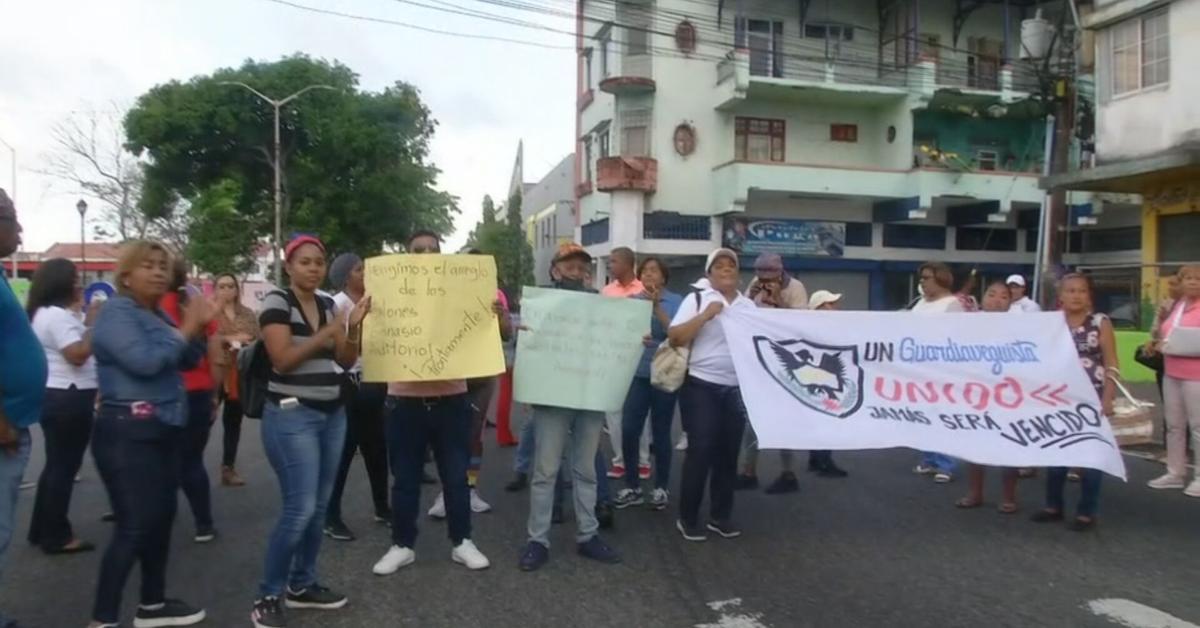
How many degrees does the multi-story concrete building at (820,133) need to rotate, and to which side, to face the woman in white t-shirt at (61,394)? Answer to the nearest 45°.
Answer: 0° — it already faces them

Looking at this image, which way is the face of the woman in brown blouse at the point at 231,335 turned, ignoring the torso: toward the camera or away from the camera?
toward the camera

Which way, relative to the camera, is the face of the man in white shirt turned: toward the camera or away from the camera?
toward the camera

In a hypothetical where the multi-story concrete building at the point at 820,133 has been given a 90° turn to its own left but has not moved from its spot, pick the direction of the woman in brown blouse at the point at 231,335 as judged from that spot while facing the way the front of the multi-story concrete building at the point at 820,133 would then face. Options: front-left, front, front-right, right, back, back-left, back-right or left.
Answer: right

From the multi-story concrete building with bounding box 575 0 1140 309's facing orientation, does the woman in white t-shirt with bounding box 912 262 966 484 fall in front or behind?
in front

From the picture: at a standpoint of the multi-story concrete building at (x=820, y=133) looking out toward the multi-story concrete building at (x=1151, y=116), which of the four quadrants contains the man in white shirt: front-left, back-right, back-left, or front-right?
front-right

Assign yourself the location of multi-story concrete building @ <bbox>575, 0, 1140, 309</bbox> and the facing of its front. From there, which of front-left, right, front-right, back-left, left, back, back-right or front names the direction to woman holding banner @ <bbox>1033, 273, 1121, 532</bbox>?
front

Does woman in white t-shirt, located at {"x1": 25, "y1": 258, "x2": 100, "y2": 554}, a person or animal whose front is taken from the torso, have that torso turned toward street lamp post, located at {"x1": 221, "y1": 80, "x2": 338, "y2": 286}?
no

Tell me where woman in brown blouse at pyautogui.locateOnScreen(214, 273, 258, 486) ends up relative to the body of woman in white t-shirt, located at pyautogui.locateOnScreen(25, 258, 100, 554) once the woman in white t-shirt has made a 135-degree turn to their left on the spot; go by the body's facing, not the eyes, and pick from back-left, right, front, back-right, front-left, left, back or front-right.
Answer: right

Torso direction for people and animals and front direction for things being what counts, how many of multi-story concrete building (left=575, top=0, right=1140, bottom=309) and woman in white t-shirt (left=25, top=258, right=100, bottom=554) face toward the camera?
1

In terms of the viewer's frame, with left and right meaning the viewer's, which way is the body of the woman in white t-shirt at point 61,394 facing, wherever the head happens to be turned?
facing to the right of the viewer

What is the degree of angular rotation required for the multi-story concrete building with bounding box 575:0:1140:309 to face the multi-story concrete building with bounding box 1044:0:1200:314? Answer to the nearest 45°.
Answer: approximately 45° to its left

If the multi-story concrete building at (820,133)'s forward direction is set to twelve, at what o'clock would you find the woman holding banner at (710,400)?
The woman holding banner is roughly at 12 o'clock from the multi-story concrete building.

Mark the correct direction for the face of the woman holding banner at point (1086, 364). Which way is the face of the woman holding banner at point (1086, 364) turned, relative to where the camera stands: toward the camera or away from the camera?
toward the camera

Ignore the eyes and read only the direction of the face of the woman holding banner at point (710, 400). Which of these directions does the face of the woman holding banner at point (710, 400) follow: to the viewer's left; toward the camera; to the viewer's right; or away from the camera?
toward the camera

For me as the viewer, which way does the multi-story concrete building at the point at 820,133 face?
facing the viewer

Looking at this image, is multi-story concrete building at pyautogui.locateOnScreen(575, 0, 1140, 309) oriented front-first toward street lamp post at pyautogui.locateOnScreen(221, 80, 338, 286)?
no
